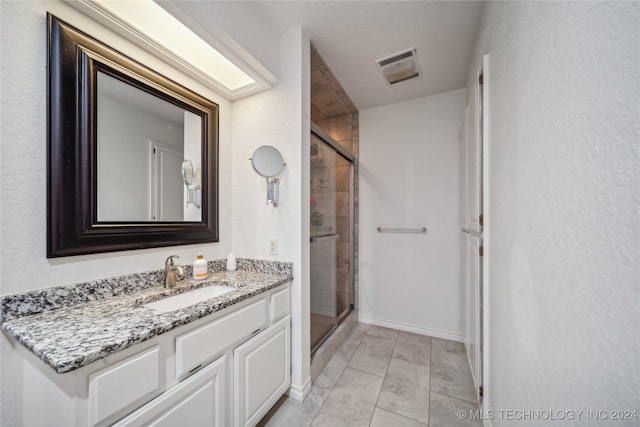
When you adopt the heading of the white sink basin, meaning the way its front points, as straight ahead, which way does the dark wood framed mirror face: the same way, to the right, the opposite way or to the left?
the same way

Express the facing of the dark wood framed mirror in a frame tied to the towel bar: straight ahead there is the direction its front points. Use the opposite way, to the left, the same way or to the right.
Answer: to the left

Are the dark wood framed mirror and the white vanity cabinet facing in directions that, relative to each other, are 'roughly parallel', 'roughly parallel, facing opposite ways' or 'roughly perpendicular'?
roughly parallel

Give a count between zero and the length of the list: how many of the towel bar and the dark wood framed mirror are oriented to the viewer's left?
0

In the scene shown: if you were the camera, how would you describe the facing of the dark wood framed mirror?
facing the viewer and to the right of the viewer

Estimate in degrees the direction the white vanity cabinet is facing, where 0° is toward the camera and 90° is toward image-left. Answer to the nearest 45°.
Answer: approximately 315°

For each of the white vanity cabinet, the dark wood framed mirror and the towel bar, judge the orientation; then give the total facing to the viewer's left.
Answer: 0

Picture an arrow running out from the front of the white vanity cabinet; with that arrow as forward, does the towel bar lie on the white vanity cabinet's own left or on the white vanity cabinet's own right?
on the white vanity cabinet's own left

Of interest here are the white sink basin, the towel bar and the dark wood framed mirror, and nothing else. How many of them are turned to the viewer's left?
0

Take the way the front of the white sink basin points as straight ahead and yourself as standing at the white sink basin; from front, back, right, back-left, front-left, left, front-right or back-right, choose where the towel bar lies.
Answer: front-left

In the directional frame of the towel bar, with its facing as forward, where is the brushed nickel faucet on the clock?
The brushed nickel faucet is roughly at 1 o'clock from the towel bar.

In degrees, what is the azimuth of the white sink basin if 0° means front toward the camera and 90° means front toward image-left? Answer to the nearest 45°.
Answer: approximately 315°

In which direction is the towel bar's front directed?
toward the camera

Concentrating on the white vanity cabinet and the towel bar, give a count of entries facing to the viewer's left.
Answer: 0
